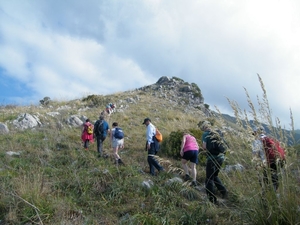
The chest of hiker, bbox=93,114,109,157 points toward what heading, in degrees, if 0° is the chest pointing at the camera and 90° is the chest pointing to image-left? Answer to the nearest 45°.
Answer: approximately 180°

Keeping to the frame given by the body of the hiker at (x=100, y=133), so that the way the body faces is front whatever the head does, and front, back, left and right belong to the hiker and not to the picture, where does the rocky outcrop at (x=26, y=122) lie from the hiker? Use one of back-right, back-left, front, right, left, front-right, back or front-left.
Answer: front-left

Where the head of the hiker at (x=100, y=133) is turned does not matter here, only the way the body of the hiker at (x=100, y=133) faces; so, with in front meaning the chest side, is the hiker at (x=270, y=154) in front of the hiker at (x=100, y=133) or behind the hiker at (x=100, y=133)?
behind

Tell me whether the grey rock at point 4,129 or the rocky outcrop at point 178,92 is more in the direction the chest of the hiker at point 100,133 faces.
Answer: the rocky outcrop

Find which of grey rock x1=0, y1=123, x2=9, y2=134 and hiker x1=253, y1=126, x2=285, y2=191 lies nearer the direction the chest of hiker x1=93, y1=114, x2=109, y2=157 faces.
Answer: the grey rock

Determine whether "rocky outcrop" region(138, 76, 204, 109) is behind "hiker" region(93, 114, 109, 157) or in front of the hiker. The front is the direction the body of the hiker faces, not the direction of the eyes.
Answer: in front

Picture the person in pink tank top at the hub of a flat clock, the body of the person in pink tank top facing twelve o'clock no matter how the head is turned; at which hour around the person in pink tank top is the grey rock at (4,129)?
The grey rock is roughly at 11 o'clock from the person in pink tank top.

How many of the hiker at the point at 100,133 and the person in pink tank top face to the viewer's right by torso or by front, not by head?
0

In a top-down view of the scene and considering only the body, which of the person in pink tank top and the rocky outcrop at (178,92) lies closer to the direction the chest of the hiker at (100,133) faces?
the rocky outcrop

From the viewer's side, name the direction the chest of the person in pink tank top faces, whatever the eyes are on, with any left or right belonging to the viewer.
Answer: facing away from the viewer and to the left of the viewer

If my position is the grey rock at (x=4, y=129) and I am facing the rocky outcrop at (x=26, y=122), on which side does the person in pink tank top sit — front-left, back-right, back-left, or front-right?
back-right
